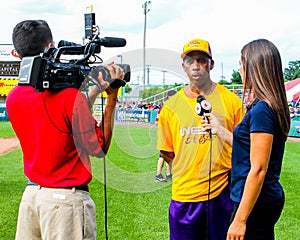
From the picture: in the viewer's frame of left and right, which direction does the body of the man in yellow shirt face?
facing the viewer

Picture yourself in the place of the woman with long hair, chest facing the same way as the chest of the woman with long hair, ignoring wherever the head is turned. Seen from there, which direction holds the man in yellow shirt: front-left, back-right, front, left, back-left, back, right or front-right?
front-right

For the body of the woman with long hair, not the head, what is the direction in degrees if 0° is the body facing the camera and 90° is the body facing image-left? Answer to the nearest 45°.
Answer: approximately 90°

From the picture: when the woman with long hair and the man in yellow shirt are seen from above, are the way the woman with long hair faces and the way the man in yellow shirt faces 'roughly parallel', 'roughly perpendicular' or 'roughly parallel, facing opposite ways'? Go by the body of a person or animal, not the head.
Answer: roughly perpendicular

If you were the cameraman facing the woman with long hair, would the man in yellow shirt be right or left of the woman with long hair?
left

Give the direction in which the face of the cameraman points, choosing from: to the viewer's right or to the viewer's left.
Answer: to the viewer's right

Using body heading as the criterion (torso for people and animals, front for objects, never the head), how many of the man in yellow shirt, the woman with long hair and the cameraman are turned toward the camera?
1

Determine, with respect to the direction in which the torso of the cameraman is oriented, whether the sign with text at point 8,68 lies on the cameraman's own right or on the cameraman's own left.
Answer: on the cameraman's own left

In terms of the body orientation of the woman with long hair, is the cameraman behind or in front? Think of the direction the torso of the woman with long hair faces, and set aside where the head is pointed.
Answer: in front

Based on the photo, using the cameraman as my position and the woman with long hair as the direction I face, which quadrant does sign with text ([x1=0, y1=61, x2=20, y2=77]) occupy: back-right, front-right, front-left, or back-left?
back-left

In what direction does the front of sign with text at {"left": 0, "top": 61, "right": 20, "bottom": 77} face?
toward the camera

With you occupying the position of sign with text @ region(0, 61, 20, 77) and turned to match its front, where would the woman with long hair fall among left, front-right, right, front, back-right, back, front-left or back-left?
front

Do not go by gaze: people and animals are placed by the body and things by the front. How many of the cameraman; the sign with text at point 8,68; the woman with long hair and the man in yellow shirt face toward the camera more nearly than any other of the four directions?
2

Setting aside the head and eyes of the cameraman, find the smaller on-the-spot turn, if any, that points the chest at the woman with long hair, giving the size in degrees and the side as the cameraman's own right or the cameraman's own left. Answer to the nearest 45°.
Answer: approximately 45° to the cameraman's own right
